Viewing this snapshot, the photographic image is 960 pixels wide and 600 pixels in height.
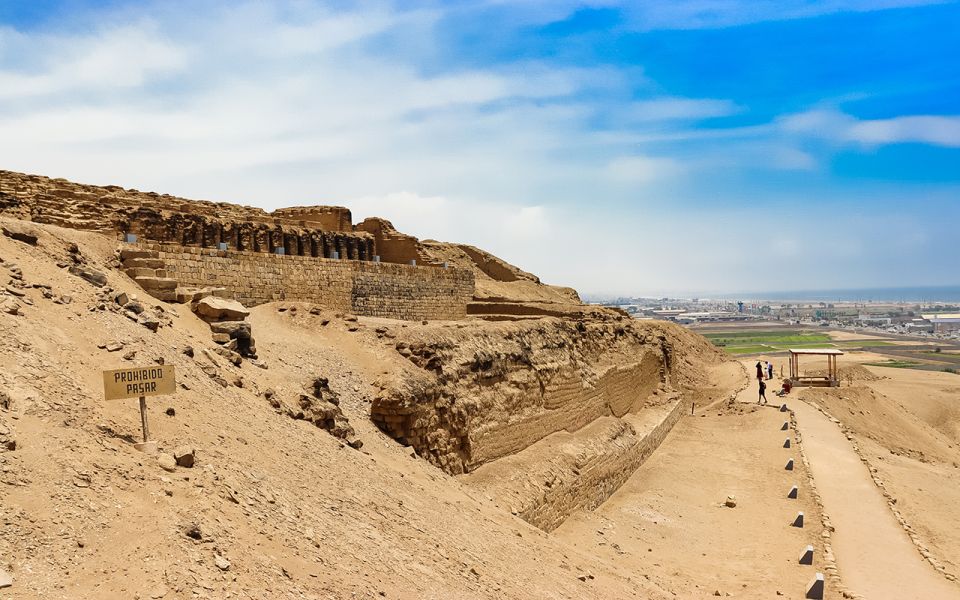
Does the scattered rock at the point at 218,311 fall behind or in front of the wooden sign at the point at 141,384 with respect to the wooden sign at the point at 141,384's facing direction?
behind

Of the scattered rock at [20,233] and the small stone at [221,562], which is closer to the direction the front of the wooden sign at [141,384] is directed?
the small stone

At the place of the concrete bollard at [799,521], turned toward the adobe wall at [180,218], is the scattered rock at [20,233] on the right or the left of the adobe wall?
left

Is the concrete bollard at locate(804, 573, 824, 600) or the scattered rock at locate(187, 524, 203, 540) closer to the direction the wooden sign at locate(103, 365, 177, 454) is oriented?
the scattered rock

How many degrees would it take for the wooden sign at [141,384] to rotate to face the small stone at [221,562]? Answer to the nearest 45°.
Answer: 0° — it already faces it

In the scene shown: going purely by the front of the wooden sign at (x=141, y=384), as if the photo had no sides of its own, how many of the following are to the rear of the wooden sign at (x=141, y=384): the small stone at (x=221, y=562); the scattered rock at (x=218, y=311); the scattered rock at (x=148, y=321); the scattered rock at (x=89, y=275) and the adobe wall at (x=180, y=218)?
4

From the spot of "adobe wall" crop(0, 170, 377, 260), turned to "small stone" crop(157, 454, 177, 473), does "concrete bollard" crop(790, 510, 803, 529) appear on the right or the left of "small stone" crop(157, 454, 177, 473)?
left

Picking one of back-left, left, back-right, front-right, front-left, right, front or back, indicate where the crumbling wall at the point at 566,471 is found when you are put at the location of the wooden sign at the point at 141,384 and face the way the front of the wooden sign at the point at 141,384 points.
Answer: back-left

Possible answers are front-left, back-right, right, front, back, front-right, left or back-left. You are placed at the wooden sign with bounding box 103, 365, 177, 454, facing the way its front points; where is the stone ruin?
back

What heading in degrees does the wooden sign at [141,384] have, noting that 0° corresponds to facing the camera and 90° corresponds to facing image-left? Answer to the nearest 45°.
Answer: approximately 0°

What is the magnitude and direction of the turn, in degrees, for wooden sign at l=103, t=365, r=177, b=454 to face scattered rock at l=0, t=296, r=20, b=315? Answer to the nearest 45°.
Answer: approximately 135° to its right

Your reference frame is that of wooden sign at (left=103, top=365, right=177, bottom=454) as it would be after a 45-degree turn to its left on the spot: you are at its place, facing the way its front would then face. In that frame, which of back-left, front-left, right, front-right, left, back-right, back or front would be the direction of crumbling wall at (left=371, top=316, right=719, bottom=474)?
left
